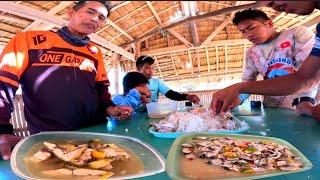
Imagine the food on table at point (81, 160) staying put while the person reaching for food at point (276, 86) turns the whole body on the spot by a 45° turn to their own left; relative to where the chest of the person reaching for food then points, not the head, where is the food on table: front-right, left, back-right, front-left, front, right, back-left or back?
front

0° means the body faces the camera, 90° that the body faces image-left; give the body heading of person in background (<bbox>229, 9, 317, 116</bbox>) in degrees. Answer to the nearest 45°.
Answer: approximately 45°

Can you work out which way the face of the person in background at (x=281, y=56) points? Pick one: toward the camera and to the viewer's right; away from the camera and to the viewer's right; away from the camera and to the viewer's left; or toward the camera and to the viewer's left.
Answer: toward the camera and to the viewer's left

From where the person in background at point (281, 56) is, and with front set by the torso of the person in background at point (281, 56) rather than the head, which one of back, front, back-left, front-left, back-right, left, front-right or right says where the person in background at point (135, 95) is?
front-right
